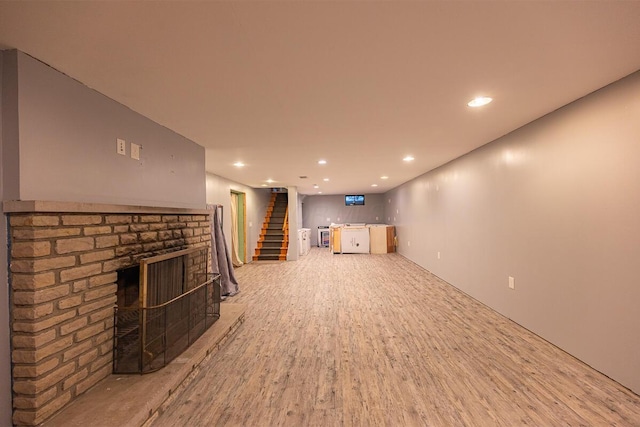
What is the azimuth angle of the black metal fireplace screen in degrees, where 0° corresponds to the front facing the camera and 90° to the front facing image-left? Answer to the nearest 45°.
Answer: approximately 315°

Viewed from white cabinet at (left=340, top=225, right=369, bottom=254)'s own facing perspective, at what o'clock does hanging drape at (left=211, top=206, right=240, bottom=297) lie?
The hanging drape is roughly at 1 o'clock from the white cabinet.

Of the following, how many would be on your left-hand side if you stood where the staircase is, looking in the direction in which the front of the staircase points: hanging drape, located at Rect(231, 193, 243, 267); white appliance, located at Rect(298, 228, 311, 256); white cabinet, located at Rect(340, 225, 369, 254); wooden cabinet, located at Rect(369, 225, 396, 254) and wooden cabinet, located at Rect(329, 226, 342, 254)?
4

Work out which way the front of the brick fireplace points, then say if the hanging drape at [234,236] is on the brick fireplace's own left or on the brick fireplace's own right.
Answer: on the brick fireplace's own left

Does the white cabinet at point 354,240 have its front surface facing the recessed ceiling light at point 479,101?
yes

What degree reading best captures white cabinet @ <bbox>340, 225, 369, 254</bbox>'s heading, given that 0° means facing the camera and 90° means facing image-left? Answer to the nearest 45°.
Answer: approximately 0°

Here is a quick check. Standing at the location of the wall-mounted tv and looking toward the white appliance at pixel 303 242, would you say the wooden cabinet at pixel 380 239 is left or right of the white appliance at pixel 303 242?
left

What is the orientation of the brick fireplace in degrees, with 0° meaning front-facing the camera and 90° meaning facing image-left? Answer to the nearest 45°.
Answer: approximately 315°

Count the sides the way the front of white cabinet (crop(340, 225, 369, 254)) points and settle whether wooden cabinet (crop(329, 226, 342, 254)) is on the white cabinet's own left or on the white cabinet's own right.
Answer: on the white cabinet's own right

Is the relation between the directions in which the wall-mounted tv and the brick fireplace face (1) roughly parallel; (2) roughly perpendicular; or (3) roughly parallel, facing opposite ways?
roughly perpendicular

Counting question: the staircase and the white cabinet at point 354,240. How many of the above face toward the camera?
2

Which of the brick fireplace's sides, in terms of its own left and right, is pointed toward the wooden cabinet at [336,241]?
left
